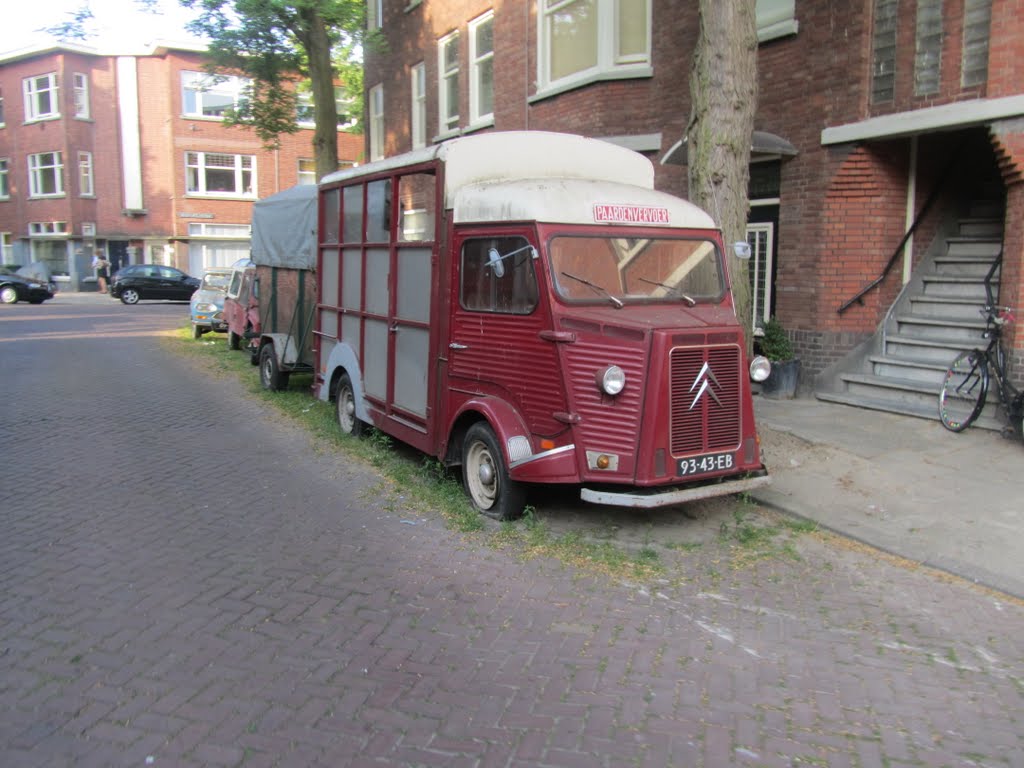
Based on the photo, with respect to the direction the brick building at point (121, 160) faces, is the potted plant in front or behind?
in front

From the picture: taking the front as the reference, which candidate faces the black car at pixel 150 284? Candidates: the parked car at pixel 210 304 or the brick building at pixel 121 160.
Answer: the brick building

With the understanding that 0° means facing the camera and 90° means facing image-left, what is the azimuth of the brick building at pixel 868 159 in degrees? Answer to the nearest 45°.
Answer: approximately 45°

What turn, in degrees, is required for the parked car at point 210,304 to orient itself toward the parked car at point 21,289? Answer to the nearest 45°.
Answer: approximately 135° to its right

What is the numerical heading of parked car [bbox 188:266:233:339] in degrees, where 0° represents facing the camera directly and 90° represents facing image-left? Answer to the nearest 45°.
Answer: approximately 0°

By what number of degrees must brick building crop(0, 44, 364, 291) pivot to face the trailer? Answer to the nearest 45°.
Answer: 0° — it already faces it
